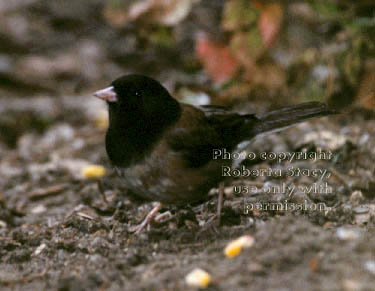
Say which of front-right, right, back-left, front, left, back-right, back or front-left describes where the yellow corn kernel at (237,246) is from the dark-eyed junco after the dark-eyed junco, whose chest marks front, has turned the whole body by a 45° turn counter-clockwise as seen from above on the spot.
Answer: left

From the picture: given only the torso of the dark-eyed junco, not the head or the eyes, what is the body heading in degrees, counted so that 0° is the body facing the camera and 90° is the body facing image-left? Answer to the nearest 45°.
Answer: approximately 90°

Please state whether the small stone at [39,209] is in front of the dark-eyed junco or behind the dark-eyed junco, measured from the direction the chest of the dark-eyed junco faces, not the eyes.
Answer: in front

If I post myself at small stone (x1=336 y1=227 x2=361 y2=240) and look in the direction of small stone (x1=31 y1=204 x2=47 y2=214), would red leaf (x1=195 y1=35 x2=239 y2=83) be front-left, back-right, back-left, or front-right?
front-right

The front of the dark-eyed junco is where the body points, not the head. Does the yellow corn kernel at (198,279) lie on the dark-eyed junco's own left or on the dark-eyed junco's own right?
on the dark-eyed junco's own left

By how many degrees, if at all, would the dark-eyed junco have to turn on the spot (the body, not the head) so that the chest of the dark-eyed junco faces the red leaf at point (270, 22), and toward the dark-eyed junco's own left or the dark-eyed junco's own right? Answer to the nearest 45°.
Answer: approximately 135° to the dark-eyed junco's own right

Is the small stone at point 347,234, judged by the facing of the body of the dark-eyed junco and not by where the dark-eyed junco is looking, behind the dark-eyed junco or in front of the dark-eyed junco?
behind

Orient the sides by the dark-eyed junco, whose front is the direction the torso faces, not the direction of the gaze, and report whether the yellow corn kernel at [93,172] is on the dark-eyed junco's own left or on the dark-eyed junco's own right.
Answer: on the dark-eyed junco's own right

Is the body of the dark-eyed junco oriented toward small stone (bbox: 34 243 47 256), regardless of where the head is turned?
yes

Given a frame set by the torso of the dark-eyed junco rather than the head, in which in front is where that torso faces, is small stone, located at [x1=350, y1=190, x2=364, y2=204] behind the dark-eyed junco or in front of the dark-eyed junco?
behind
